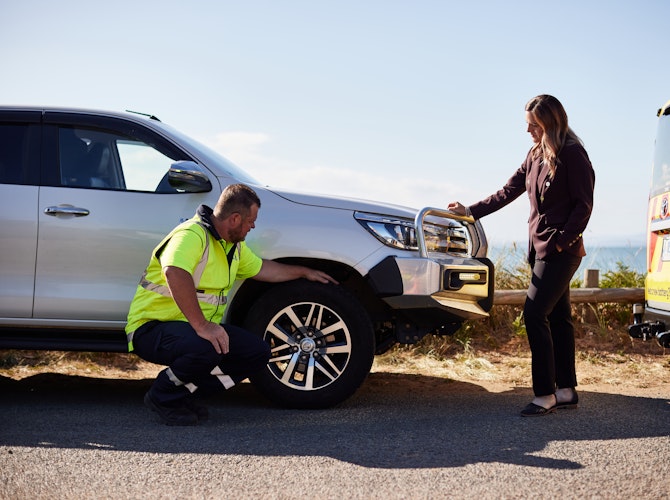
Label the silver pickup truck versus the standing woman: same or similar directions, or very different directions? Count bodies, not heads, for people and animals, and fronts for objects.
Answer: very different directions

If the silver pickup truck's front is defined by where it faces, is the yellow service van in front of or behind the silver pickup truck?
in front

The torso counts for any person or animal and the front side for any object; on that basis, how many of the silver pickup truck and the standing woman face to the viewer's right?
1

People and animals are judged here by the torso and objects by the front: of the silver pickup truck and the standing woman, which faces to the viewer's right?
the silver pickup truck

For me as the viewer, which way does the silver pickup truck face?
facing to the right of the viewer

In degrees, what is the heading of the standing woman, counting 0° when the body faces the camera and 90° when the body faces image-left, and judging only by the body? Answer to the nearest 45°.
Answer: approximately 45°

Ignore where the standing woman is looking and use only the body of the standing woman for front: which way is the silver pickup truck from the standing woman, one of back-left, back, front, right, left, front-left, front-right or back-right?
front-right

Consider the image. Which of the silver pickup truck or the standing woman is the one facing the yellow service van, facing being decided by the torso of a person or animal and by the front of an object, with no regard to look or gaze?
the silver pickup truck

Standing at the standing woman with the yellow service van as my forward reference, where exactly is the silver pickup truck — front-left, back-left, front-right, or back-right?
back-left

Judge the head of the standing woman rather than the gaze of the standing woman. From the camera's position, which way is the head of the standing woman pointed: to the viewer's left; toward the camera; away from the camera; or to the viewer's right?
to the viewer's left

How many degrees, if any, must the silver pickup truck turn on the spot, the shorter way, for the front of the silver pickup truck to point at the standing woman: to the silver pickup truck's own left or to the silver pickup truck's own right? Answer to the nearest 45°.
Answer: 0° — it already faces them
